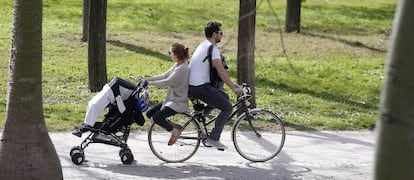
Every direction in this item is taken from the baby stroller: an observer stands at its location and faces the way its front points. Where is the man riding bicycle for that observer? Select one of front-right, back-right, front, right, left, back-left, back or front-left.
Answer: back

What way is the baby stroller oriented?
to the viewer's left

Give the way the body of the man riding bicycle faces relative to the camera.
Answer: to the viewer's right

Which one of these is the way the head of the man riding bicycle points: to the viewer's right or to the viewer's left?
to the viewer's right

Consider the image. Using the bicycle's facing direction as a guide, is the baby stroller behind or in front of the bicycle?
behind

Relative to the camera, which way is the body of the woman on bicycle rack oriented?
to the viewer's left

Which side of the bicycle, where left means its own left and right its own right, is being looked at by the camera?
right

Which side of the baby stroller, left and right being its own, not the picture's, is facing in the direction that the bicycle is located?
back
